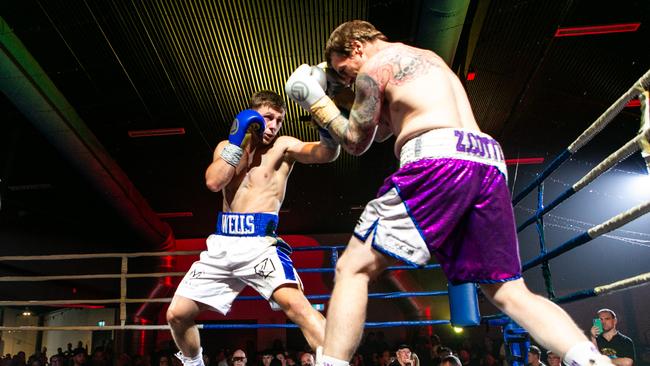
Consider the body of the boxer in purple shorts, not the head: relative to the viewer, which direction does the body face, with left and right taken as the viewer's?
facing away from the viewer and to the left of the viewer

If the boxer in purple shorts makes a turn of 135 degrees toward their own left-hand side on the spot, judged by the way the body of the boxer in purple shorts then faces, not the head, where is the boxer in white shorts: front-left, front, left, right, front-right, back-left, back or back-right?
back-right

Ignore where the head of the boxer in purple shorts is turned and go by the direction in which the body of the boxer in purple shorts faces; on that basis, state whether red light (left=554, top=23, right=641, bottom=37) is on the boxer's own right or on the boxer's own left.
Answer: on the boxer's own right

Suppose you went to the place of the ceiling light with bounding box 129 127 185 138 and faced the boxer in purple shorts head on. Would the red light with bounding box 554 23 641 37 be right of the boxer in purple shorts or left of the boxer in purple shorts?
left

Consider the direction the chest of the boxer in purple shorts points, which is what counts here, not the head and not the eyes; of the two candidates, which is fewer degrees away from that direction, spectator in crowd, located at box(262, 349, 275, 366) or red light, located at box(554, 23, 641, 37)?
the spectator in crowd

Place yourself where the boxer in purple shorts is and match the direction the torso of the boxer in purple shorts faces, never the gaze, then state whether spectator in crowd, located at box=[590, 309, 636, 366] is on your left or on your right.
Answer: on your right
